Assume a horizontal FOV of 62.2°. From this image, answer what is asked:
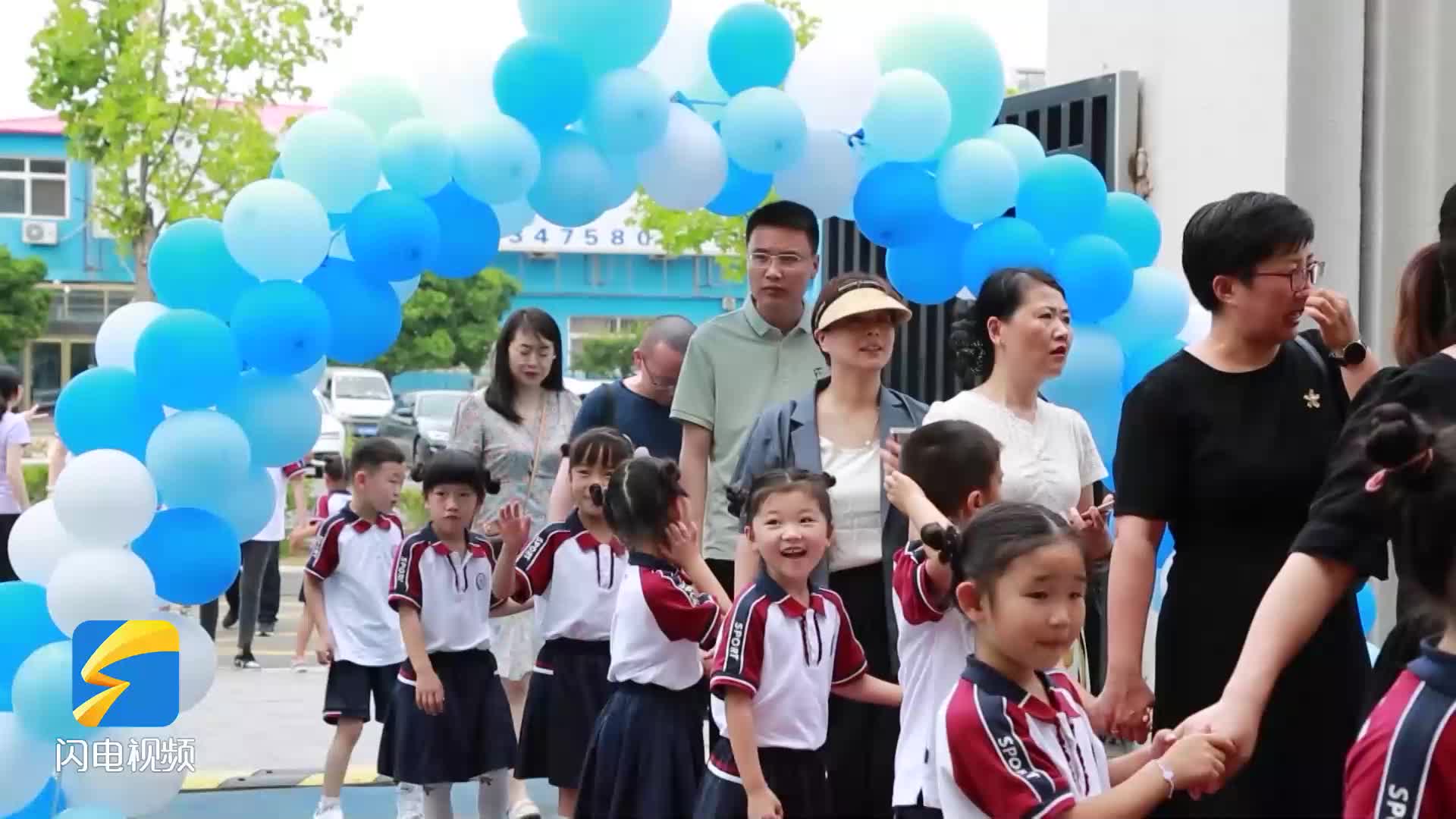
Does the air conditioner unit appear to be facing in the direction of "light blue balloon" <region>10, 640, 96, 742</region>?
yes

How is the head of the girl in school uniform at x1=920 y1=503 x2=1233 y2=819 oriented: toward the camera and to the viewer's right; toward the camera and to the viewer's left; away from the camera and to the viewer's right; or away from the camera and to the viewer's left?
toward the camera and to the viewer's right

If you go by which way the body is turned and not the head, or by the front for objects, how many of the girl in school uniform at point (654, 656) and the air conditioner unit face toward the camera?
1

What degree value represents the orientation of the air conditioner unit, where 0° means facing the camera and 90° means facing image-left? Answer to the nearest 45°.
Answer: approximately 0°

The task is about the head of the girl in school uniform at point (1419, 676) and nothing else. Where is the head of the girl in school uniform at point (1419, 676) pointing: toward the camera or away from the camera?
away from the camera

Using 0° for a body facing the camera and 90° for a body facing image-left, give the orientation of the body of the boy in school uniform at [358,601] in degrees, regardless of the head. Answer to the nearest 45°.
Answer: approximately 315°

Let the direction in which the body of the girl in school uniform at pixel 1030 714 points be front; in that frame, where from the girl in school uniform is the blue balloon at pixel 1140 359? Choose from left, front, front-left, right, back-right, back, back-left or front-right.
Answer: back-left
